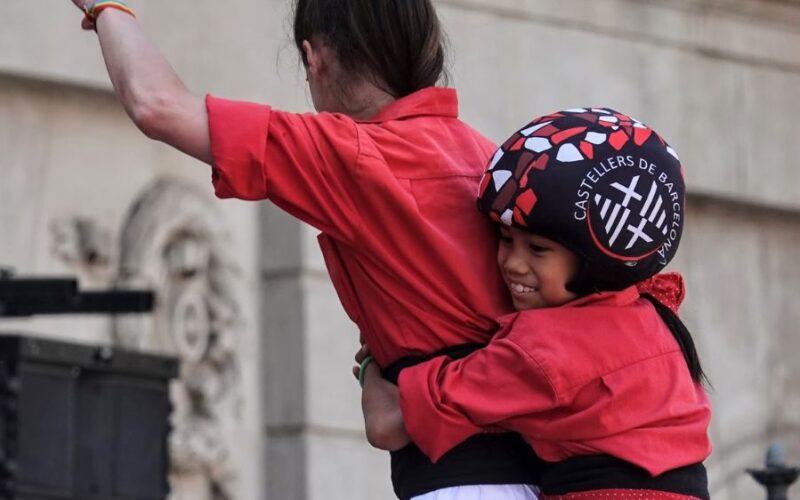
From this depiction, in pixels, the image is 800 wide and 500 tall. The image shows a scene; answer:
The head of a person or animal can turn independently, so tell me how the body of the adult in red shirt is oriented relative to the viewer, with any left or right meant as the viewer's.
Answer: facing away from the viewer and to the left of the viewer
